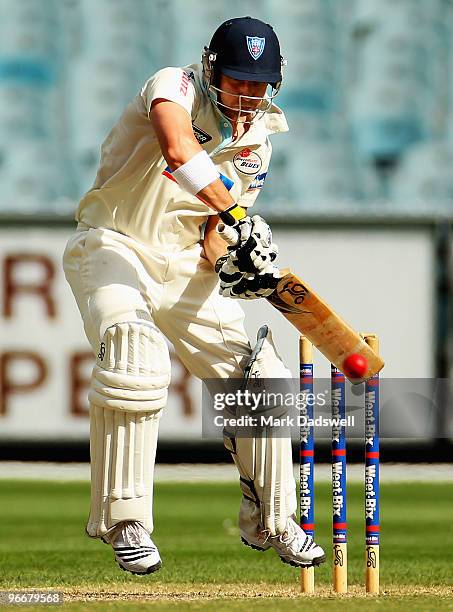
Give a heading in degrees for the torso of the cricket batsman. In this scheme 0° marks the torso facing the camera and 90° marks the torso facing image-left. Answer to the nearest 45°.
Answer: approximately 315°

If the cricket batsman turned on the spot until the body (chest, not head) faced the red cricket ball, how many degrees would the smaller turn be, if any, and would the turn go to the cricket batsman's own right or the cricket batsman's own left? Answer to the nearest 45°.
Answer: approximately 45° to the cricket batsman's own left
